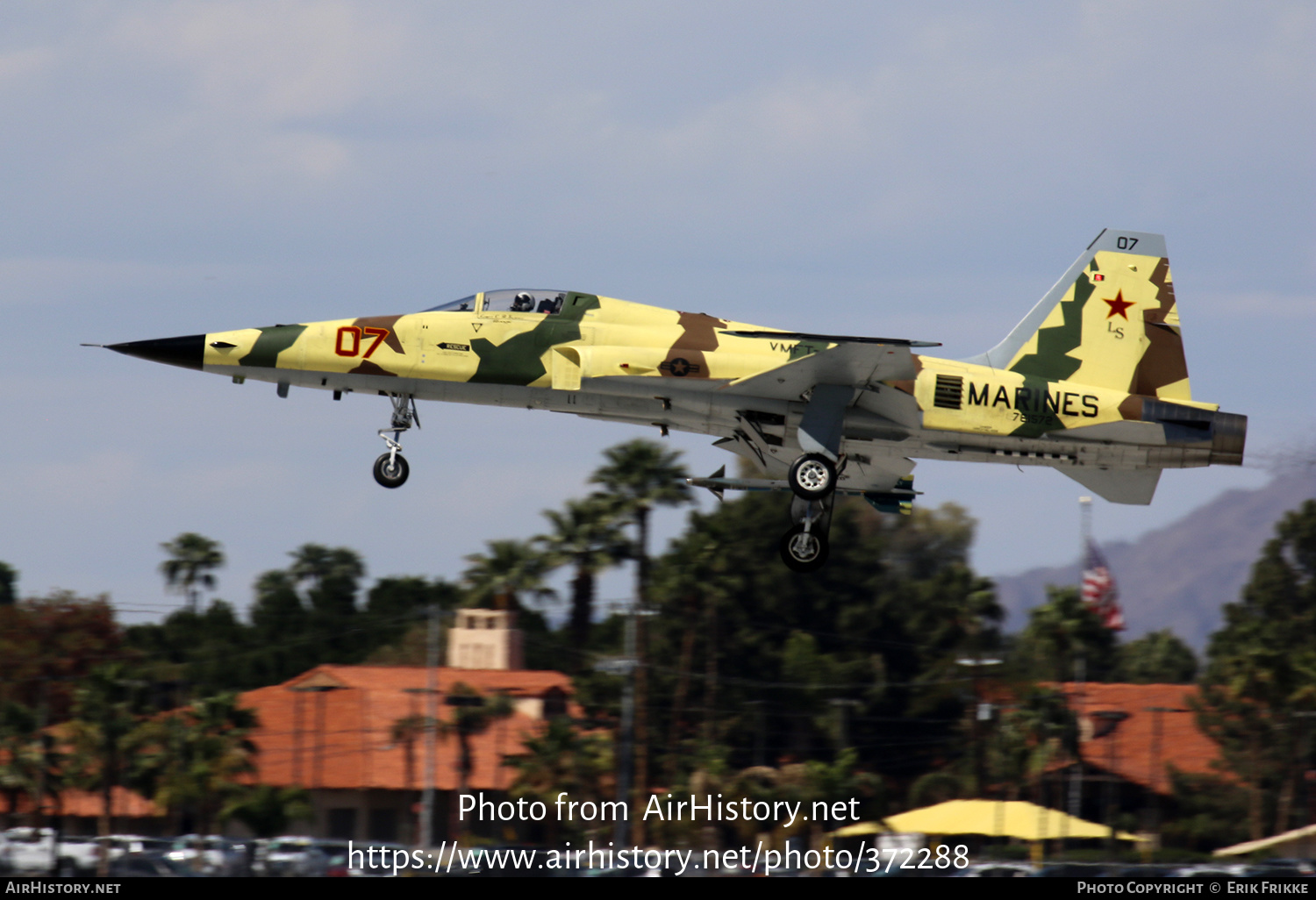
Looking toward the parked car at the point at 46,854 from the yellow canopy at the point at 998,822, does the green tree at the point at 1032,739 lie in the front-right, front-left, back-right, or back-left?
back-right

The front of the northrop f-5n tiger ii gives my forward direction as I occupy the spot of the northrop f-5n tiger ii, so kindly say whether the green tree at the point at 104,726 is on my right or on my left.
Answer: on my right

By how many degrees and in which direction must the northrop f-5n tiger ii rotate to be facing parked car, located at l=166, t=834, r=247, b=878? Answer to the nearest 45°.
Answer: approximately 45° to its right

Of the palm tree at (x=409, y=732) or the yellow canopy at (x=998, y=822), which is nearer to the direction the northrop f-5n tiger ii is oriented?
the palm tree

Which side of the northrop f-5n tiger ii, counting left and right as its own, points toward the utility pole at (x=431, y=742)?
right

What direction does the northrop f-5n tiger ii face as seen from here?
to the viewer's left

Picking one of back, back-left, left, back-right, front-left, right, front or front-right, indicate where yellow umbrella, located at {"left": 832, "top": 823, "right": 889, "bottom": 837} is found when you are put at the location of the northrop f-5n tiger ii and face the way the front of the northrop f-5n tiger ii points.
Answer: right

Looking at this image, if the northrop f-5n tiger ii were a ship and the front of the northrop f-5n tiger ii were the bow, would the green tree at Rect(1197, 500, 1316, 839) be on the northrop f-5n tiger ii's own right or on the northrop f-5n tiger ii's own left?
on the northrop f-5n tiger ii's own right

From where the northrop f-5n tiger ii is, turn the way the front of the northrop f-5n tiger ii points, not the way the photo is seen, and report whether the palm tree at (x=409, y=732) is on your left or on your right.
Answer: on your right
